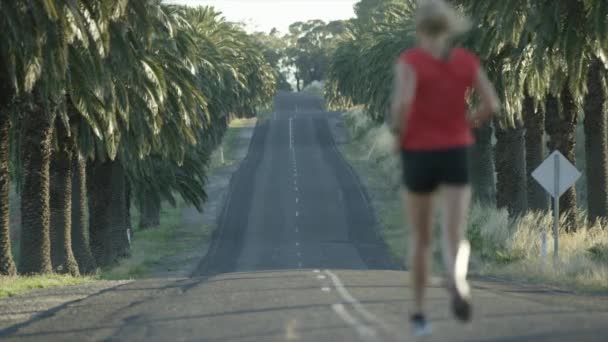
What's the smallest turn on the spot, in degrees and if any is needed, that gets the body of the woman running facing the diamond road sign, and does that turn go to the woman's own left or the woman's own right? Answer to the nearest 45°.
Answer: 0° — they already face it

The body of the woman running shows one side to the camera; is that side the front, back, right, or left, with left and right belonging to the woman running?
back
